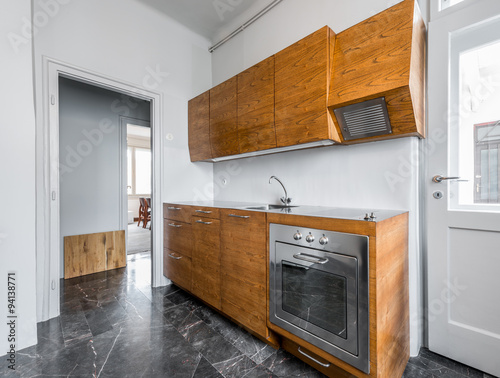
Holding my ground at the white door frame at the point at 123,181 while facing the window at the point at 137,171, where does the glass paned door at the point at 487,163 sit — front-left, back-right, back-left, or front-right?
back-right

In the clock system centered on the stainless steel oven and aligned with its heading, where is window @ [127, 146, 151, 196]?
The window is roughly at 3 o'clock from the stainless steel oven.

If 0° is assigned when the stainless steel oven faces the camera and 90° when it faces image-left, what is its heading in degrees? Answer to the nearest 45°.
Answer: approximately 45°

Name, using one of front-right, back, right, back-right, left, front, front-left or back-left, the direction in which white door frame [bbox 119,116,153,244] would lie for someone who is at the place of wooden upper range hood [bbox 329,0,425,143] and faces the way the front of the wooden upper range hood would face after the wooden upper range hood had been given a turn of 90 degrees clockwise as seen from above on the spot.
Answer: front-left

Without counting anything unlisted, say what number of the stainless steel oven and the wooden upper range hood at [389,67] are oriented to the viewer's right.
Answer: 0
